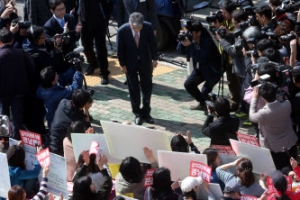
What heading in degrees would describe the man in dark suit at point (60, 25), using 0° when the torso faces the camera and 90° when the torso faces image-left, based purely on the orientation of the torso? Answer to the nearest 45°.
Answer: approximately 315°

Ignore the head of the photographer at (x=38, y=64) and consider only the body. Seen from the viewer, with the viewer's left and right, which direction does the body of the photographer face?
facing to the right of the viewer

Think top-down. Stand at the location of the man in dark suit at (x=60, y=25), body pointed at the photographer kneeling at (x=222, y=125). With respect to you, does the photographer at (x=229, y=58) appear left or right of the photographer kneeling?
left

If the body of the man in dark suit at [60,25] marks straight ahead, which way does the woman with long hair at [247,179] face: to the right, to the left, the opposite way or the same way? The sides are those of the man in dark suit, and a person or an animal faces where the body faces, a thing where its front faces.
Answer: the opposite way

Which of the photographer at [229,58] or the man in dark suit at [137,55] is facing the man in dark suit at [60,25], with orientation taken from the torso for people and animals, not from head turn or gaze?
the photographer

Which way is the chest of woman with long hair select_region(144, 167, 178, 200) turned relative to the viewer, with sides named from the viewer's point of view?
facing away from the viewer

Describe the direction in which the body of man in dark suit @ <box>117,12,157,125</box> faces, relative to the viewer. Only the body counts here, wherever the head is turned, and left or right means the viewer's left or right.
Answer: facing the viewer

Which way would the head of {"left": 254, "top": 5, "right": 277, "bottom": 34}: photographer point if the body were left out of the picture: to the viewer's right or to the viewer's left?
to the viewer's left

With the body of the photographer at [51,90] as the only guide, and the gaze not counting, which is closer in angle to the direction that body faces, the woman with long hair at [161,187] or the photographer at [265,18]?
the photographer

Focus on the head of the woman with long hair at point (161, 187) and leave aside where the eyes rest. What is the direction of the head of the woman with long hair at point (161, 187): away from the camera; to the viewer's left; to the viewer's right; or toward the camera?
away from the camera

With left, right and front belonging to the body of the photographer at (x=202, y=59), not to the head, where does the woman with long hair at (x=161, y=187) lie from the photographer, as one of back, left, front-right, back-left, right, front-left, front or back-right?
left

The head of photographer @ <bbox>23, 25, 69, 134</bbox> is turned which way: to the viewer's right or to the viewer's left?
to the viewer's right

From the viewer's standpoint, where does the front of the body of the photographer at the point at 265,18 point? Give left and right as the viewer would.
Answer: facing to the left of the viewer

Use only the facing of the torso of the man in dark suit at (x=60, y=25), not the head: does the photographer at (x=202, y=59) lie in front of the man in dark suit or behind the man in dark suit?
in front

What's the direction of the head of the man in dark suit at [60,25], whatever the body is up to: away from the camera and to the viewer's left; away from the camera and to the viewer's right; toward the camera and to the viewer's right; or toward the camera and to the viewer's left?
toward the camera and to the viewer's right

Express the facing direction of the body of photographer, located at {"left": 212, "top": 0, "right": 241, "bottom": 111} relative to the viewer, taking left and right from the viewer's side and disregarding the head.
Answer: facing to the left of the viewer

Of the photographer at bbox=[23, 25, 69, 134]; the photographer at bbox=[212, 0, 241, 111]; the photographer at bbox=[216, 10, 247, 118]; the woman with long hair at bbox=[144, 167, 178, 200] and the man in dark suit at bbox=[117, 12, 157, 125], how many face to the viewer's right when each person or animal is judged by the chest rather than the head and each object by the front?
1
